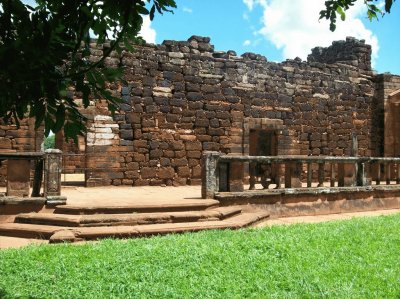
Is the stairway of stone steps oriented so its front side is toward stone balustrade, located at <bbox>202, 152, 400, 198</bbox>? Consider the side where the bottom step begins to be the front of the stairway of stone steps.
no

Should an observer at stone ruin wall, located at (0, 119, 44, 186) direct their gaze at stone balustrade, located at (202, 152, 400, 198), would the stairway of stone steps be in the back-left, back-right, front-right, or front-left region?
front-right

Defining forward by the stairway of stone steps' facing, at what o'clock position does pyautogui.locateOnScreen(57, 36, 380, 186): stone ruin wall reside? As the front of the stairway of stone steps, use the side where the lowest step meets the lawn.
The stone ruin wall is roughly at 7 o'clock from the stairway of stone steps.

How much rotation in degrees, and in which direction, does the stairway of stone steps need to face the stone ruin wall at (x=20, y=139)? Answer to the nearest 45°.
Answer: approximately 135° to its right

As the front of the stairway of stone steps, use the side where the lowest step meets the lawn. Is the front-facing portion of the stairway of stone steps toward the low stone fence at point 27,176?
no

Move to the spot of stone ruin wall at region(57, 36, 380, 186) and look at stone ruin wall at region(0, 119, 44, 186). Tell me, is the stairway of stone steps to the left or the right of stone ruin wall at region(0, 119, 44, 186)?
left

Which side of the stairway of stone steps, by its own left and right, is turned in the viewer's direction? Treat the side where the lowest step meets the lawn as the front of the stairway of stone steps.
front
